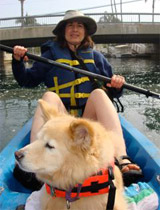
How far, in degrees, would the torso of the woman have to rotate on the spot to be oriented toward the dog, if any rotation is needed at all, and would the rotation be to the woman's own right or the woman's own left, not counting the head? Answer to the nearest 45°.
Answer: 0° — they already face it

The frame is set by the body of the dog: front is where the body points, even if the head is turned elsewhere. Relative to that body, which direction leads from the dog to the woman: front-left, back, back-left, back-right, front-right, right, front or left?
back-right

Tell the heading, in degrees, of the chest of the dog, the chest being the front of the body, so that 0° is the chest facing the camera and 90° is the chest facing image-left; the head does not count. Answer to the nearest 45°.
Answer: approximately 45°

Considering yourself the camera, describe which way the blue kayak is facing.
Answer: facing the viewer

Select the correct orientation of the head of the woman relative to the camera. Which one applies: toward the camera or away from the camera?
toward the camera
